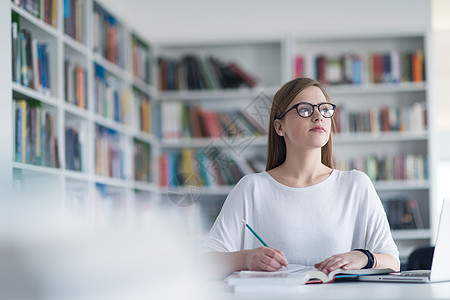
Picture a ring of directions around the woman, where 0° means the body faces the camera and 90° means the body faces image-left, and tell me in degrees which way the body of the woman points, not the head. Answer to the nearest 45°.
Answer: approximately 0°

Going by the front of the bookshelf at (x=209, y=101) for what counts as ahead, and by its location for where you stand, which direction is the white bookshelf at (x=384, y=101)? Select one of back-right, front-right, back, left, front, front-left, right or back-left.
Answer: left

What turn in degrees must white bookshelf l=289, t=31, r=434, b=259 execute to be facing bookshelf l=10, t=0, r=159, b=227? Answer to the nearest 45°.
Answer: approximately 45° to its right

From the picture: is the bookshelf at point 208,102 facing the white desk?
yes

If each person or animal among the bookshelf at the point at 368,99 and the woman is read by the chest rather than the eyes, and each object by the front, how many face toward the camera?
2

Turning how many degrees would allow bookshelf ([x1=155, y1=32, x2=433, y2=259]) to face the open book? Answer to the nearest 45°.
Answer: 0° — it already faces it

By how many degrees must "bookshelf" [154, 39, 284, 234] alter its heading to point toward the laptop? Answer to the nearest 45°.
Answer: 0° — it already faces it

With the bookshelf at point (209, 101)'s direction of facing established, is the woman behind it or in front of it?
in front

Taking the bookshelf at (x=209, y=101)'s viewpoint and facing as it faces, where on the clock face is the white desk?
The white desk is roughly at 12 o'clock from the bookshelf.

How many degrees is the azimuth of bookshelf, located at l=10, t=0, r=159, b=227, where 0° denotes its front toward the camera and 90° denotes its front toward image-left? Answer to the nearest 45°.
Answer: approximately 315°

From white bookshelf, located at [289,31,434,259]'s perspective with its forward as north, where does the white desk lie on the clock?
The white desk is roughly at 12 o'clock from the white bookshelf.

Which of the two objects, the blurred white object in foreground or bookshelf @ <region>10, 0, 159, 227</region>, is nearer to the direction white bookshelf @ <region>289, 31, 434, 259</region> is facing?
the blurred white object in foreground
